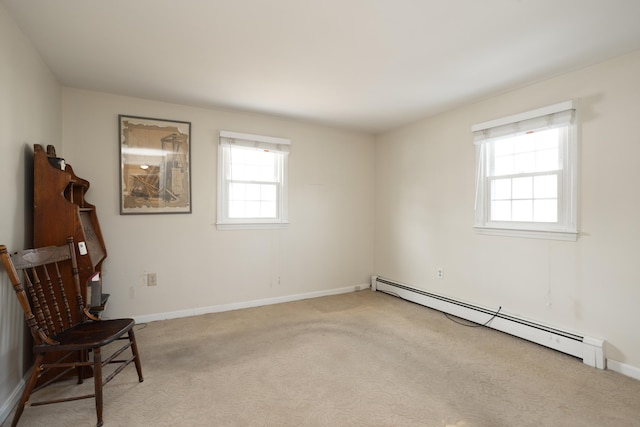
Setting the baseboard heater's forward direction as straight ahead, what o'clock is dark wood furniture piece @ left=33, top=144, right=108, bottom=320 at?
The dark wood furniture piece is roughly at 12 o'clock from the baseboard heater.

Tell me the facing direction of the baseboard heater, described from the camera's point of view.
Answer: facing the viewer and to the left of the viewer

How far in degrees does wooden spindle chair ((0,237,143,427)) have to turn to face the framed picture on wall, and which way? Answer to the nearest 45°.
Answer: approximately 90° to its left

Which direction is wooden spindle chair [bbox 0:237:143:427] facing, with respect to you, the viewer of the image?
facing the viewer and to the right of the viewer
